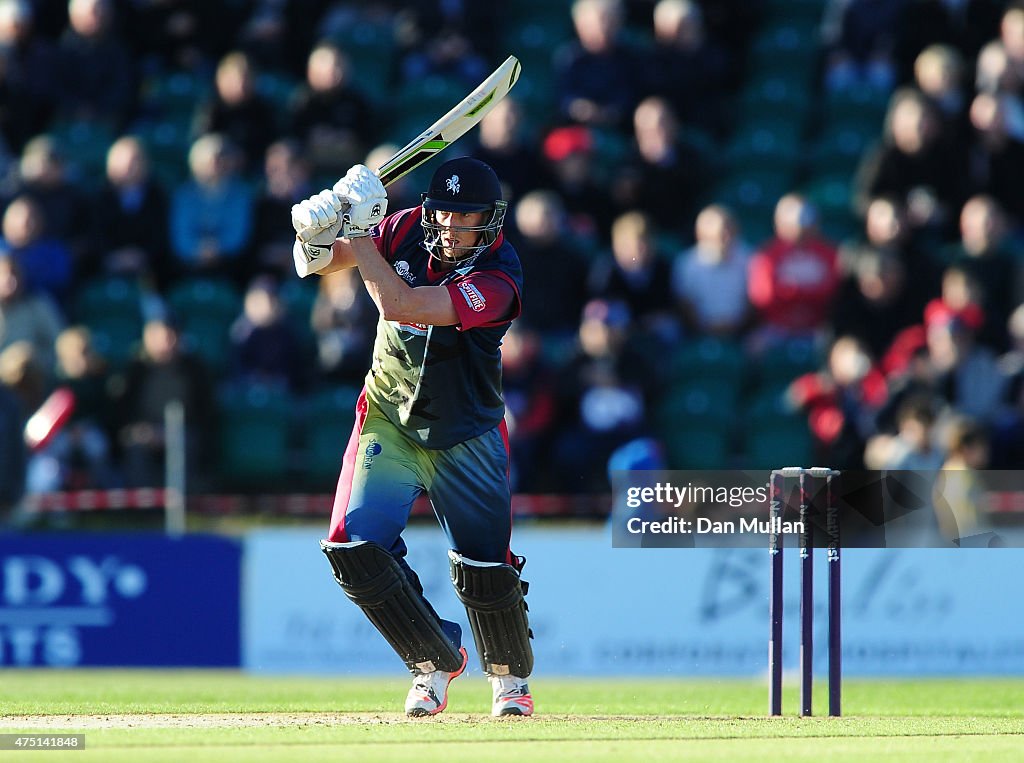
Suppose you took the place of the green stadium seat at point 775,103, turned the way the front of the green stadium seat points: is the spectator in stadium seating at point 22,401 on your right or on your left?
on your right

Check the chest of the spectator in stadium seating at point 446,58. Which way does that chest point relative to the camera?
toward the camera

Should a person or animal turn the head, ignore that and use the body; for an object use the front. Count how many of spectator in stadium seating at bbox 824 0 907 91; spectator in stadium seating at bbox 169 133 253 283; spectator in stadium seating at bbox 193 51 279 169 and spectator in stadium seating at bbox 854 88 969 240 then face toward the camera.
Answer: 4

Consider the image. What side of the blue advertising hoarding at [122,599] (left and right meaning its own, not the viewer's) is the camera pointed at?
front

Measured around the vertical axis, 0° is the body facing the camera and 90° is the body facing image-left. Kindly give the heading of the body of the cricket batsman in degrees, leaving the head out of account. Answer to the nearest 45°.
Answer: approximately 0°

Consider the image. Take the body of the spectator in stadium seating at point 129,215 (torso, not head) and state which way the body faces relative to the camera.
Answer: toward the camera

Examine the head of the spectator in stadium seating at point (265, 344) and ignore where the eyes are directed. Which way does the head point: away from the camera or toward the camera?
toward the camera

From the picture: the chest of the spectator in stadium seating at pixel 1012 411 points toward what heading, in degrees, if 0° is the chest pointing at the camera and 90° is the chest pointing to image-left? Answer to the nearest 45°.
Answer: approximately 0°

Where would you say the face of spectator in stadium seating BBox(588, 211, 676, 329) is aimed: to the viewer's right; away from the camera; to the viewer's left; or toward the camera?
toward the camera

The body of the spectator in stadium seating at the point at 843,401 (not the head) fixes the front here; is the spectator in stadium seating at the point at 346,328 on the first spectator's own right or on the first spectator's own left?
on the first spectator's own right

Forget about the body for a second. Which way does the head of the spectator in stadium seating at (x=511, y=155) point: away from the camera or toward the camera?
toward the camera

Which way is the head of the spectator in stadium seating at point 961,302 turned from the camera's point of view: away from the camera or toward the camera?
toward the camera

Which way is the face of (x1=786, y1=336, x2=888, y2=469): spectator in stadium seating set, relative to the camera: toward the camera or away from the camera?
toward the camera

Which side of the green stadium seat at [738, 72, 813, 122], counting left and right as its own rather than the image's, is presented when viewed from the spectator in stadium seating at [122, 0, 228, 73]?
right
